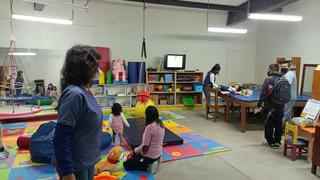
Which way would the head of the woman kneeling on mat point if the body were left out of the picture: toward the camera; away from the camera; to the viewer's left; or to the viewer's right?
away from the camera

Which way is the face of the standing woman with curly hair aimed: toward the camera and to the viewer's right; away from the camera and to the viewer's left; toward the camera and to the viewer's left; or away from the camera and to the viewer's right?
away from the camera and to the viewer's right

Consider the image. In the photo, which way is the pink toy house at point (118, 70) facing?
toward the camera

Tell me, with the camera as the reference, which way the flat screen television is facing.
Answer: facing the viewer

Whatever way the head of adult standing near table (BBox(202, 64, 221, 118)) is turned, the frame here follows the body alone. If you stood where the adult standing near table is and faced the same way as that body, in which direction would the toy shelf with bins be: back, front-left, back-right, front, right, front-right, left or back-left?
back-left

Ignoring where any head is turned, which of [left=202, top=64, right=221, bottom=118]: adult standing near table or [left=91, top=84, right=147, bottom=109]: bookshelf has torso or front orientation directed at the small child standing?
the bookshelf

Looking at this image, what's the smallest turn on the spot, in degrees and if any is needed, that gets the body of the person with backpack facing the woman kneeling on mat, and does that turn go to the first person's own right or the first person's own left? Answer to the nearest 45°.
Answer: approximately 90° to the first person's own left

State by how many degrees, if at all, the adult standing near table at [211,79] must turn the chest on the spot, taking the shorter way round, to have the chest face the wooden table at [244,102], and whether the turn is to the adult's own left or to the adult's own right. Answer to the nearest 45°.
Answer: approximately 45° to the adult's own right

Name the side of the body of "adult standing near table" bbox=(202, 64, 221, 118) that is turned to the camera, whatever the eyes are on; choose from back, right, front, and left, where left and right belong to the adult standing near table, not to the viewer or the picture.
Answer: right

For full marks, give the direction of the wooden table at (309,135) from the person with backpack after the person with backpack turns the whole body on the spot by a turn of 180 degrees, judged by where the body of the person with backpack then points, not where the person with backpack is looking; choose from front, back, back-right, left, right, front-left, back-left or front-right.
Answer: front

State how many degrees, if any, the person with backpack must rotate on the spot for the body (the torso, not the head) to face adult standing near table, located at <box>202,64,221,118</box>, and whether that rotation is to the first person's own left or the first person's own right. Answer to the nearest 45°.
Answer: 0° — they already face them

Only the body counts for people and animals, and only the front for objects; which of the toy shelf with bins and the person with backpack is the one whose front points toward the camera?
the toy shelf with bins

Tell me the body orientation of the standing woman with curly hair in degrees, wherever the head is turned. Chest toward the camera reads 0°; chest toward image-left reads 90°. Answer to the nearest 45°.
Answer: approximately 270°

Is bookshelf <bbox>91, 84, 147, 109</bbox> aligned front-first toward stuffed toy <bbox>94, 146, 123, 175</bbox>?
yes
